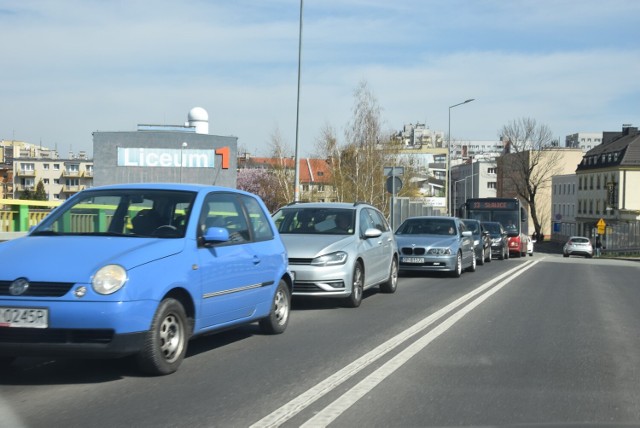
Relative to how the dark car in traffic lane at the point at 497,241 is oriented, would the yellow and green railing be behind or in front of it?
in front

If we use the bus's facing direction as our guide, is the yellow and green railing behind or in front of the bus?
in front

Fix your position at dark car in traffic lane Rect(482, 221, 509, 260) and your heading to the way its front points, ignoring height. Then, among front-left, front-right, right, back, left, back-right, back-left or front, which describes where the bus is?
back-right

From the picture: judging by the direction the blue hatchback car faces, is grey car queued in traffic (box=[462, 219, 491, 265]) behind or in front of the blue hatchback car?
behind

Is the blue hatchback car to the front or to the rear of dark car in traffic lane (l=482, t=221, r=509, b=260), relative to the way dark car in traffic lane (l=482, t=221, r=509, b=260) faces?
to the front

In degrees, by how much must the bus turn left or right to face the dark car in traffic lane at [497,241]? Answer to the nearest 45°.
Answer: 0° — it already faces it

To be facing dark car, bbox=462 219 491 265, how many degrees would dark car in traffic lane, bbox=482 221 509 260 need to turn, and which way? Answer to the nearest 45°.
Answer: approximately 45° to its left

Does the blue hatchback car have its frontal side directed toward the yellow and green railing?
no

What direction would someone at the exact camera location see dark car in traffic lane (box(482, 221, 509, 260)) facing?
facing the viewer and to the left of the viewer

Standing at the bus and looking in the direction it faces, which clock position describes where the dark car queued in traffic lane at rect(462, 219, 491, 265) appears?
The dark car queued in traffic lane is roughly at 12 o'clock from the bus.

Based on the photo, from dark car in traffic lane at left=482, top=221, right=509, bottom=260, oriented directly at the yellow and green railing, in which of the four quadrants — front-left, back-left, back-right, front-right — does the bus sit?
back-right

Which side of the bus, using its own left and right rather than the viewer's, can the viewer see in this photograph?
front
